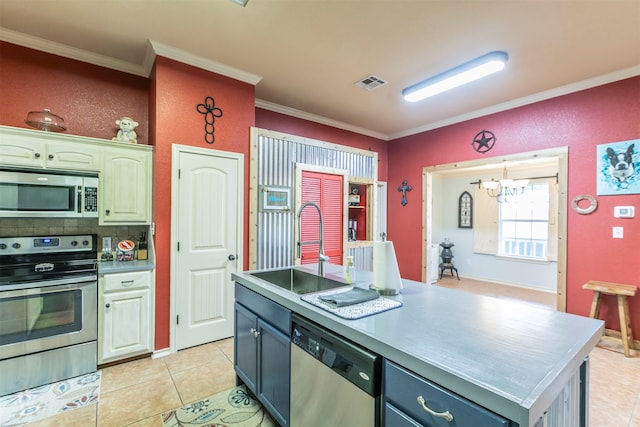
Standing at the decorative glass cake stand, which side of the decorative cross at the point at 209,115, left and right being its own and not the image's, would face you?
right

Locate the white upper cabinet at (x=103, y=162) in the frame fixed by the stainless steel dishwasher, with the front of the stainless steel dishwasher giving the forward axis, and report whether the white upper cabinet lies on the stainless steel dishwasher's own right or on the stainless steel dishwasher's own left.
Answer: on the stainless steel dishwasher's own right

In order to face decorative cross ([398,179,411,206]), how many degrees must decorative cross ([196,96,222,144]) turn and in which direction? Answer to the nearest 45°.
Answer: approximately 90° to its left

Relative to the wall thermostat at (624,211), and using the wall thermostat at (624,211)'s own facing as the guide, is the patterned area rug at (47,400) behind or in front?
in front

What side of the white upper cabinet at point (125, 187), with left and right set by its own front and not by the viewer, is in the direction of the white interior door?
left

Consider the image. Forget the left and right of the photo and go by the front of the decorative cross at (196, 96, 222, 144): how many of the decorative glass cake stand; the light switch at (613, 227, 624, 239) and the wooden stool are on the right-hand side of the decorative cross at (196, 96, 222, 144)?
1

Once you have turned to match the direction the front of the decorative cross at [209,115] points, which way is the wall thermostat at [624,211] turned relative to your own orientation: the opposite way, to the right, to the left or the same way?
to the right

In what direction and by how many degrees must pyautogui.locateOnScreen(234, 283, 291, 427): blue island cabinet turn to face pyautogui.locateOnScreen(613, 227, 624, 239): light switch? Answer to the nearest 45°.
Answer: approximately 135° to its left

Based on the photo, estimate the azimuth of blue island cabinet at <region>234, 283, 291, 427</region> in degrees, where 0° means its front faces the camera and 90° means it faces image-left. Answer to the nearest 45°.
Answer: approximately 45°

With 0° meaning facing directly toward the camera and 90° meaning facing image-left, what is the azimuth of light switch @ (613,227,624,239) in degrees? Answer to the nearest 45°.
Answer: approximately 0°

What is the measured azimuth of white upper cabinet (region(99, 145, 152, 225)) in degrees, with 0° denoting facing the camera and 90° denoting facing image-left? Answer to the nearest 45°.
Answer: approximately 0°

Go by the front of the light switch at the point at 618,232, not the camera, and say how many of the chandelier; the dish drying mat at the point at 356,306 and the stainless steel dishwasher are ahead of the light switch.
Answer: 2
